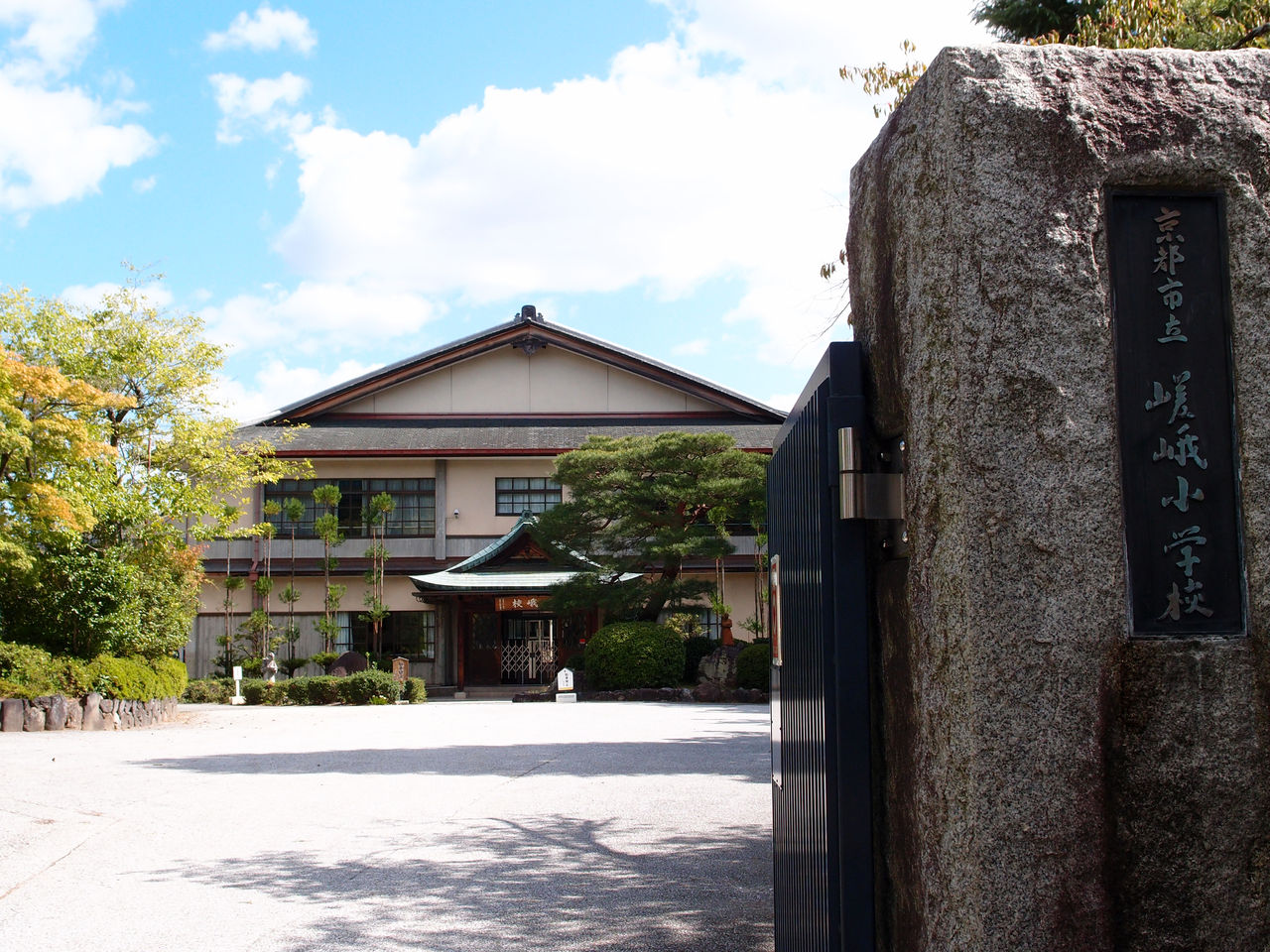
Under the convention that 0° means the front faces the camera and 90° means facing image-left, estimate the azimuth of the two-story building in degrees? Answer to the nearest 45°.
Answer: approximately 0°

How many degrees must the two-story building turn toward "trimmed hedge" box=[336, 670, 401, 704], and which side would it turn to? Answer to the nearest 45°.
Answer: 0° — it already faces it

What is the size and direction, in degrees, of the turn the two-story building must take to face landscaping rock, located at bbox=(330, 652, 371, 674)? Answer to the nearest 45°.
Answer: approximately 45° to its right
